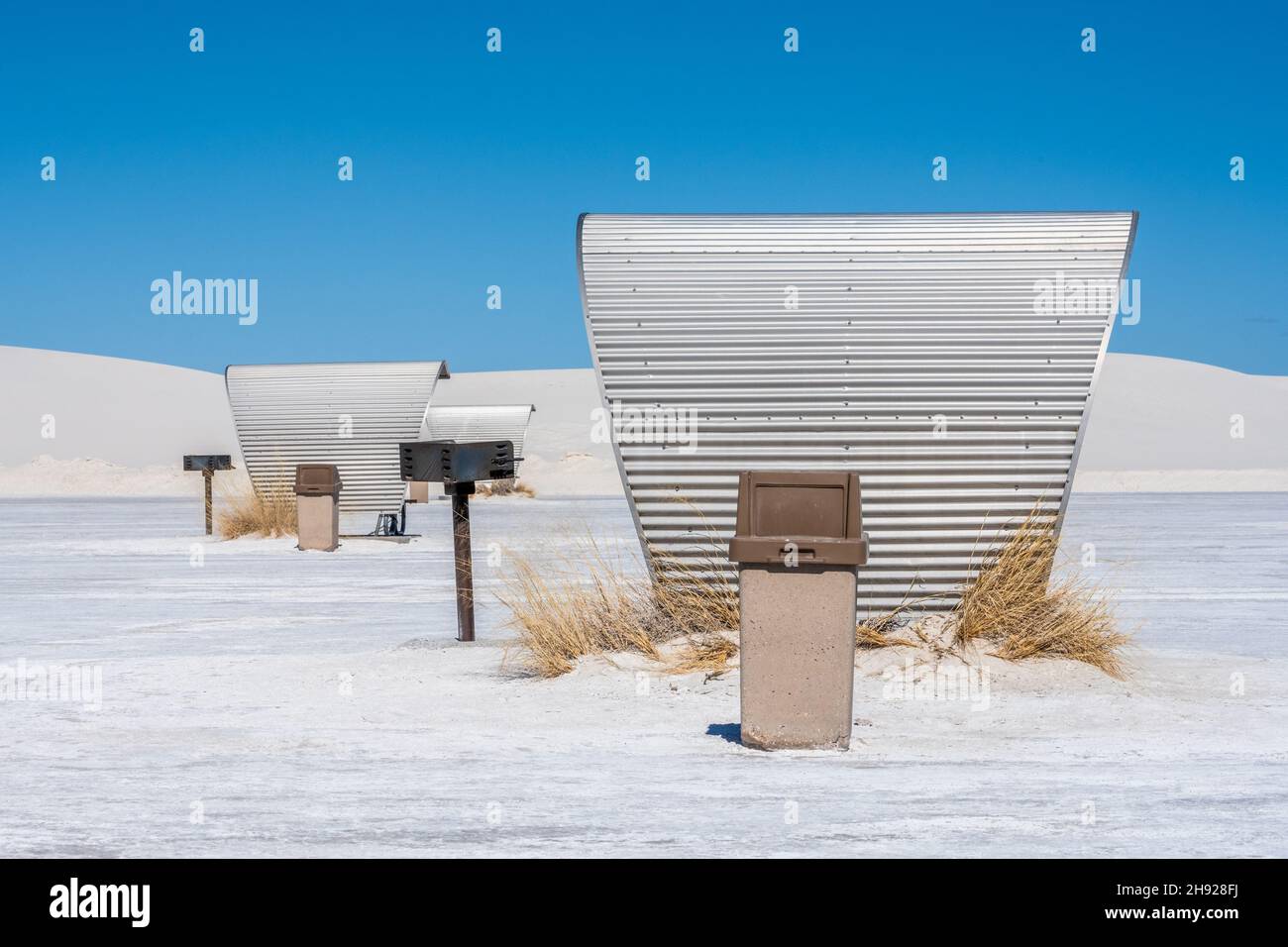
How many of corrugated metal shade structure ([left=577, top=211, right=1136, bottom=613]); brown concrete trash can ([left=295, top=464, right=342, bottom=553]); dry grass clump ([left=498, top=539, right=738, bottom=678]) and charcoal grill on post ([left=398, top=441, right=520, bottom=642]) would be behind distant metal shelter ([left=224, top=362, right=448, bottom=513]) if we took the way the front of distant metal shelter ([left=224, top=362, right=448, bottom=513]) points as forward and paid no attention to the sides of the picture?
4

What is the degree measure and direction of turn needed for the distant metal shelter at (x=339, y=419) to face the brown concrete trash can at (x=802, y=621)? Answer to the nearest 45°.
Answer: approximately 180°

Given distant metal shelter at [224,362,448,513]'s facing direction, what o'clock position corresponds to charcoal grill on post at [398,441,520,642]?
The charcoal grill on post is roughly at 6 o'clock from the distant metal shelter.

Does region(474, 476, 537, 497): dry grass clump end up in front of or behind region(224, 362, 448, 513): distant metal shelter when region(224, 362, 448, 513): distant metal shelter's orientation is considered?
in front

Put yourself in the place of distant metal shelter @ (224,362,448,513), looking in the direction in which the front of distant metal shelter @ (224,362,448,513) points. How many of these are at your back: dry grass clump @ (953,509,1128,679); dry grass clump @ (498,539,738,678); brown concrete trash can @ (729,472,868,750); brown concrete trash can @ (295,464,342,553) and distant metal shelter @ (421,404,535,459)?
4

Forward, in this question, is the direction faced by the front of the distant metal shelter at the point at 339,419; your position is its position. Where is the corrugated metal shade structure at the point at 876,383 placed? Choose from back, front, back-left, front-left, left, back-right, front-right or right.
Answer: back

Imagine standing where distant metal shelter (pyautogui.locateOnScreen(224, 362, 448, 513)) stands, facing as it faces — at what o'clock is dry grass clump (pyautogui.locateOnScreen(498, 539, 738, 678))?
The dry grass clump is roughly at 6 o'clock from the distant metal shelter.

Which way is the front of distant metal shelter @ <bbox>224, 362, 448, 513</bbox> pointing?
away from the camera

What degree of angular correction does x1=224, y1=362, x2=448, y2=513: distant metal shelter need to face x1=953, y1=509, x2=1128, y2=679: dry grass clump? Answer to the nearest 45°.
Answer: approximately 180°

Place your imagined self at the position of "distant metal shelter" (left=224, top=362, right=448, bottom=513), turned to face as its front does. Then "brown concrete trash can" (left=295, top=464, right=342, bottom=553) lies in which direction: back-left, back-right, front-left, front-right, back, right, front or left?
back
